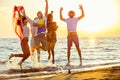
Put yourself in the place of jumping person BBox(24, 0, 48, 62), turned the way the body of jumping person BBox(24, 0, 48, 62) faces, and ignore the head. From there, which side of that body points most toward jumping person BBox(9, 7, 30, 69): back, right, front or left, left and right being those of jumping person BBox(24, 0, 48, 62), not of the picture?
right

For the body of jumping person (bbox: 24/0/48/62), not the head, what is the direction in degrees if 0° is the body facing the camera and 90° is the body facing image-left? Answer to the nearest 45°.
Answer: approximately 0°
